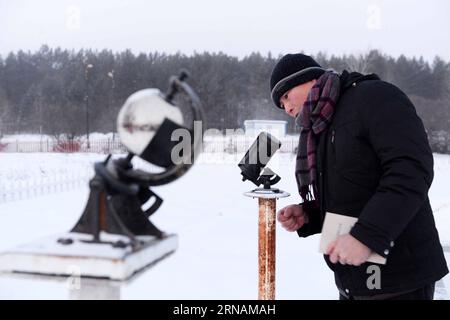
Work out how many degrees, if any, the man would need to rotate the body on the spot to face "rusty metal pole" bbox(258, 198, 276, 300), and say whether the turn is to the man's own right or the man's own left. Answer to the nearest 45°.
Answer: approximately 45° to the man's own right

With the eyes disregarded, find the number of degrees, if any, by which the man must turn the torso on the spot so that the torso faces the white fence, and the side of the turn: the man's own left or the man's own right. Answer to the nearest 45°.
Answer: approximately 45° to the man's own right

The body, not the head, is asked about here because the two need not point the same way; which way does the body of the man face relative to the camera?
to the viewer's left
